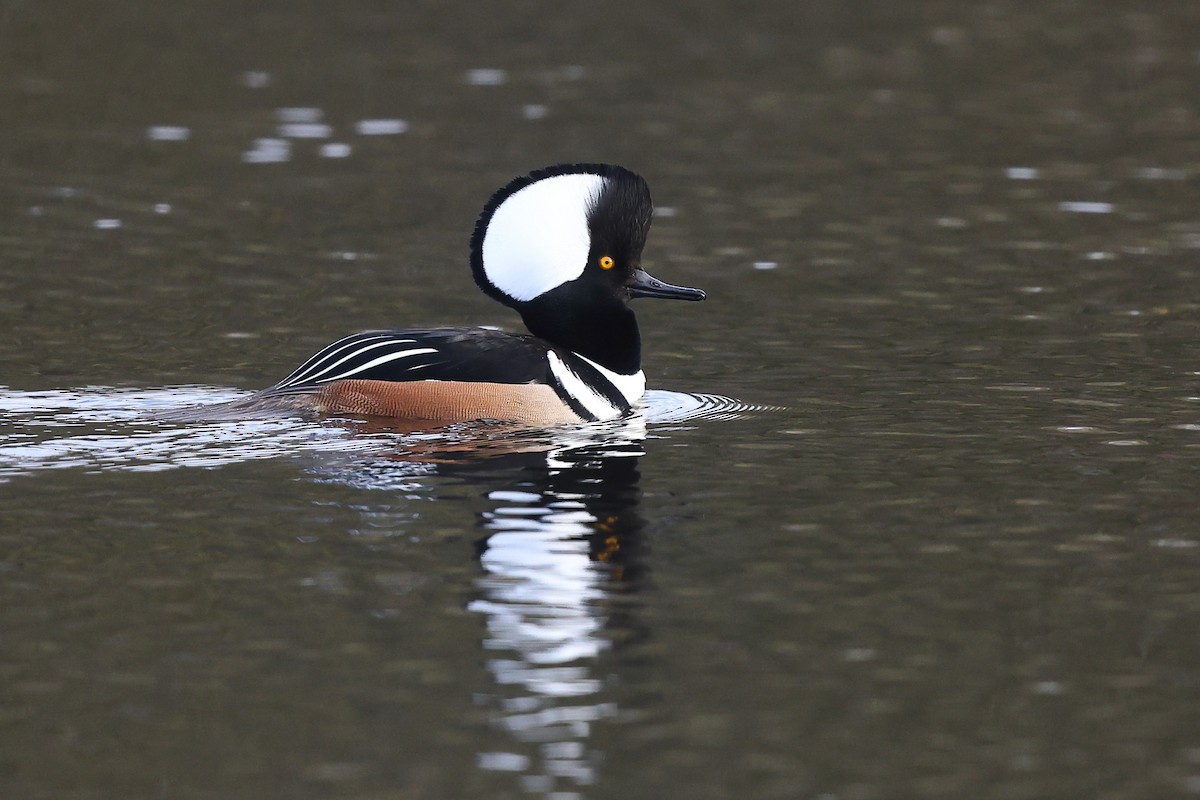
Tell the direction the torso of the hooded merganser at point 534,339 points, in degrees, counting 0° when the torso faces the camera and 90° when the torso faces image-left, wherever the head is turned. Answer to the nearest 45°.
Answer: approximately 270°
